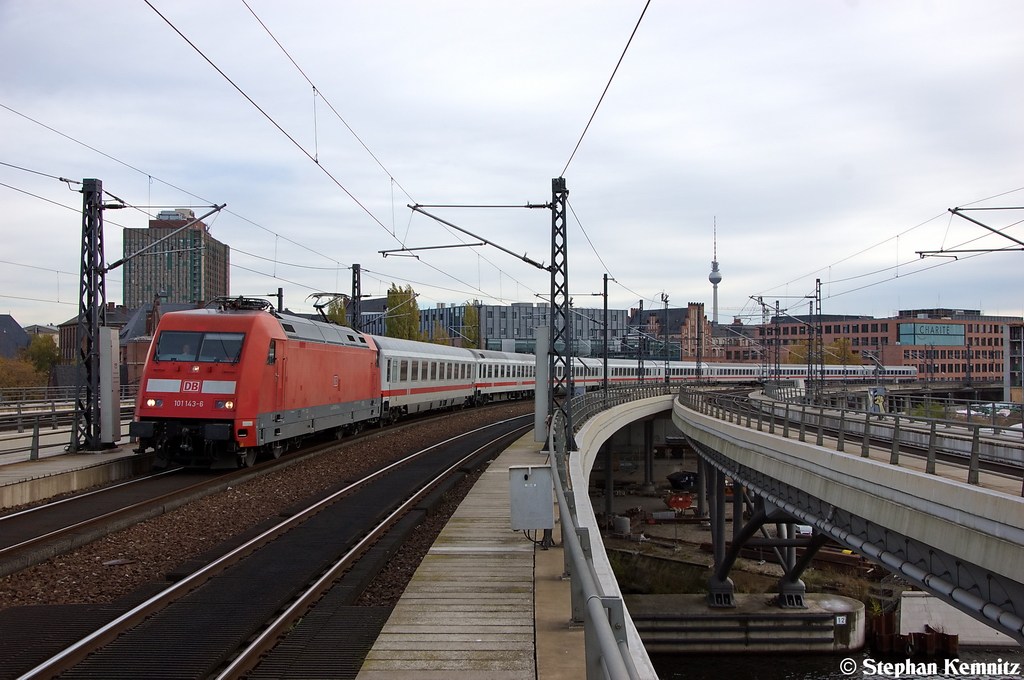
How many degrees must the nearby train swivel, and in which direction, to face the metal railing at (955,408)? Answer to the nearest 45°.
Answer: approximately 135° to its left

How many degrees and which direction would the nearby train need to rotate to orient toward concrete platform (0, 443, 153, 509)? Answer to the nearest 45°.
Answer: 0° — it already faces it

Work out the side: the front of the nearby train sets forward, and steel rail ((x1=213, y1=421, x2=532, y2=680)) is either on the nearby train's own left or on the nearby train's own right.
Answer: on the nearby train's own left

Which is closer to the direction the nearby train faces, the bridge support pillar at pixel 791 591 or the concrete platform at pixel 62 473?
the concrete platform

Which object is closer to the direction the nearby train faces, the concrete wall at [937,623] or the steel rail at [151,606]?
the steel rail

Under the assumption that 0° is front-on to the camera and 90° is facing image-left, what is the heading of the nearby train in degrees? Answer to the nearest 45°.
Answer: approximately 45°
